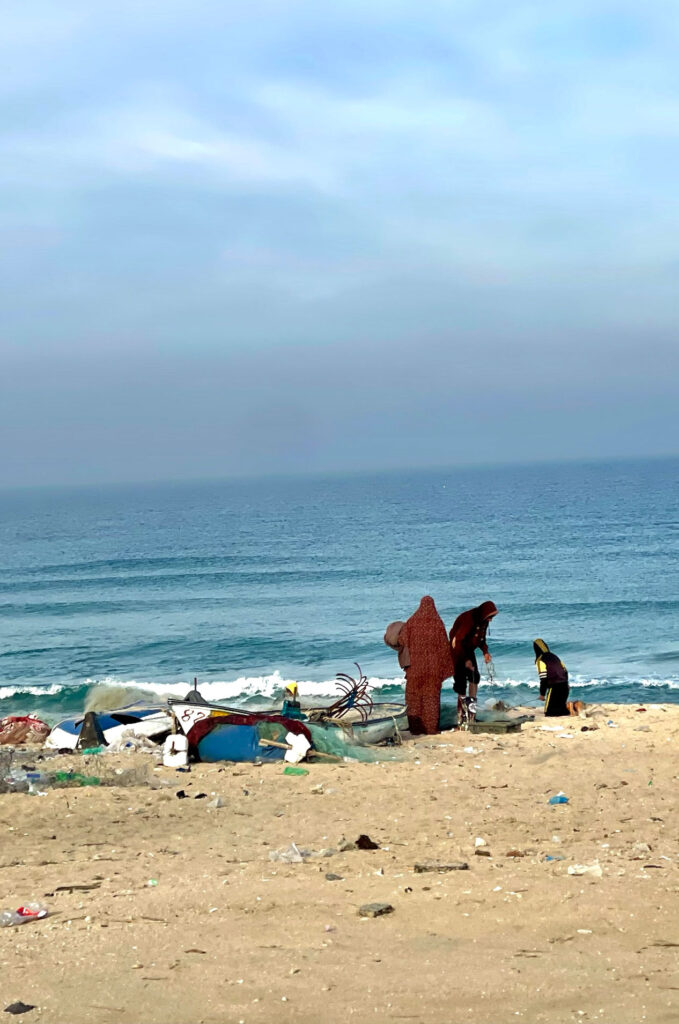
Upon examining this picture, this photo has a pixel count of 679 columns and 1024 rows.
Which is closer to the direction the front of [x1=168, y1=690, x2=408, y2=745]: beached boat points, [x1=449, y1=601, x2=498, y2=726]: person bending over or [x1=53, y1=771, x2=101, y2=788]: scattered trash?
the scattered trash

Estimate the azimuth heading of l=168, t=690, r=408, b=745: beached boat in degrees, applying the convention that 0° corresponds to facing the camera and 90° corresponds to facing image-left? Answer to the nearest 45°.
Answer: approximately 90°

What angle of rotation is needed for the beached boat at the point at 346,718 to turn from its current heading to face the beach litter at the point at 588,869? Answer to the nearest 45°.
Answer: approximately 90° to its left

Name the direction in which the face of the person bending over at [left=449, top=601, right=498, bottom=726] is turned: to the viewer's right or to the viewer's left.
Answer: to the viewer's right

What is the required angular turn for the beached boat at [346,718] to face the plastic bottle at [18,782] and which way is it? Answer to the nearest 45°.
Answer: approximately 45° to its left

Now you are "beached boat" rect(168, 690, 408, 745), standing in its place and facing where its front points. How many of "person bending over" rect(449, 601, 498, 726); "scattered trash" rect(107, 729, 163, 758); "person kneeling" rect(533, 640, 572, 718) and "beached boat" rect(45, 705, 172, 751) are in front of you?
2

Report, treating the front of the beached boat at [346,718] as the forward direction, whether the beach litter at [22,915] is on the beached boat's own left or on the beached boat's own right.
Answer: on the beached boat's own left

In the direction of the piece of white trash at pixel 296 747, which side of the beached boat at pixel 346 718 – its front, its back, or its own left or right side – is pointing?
left

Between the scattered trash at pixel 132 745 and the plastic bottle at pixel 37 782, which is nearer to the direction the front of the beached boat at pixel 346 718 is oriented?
the scattered trash

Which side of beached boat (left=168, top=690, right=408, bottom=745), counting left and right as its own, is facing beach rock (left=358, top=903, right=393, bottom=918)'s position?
left
